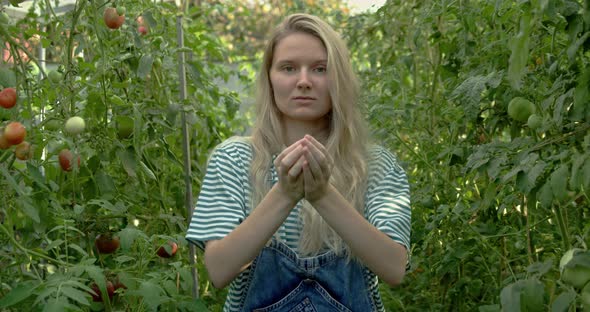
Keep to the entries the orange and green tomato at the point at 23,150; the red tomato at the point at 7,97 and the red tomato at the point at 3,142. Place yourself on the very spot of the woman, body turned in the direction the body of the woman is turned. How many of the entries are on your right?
3

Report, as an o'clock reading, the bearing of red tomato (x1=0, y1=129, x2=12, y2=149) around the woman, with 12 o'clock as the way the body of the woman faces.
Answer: The red tomato is roughly at 3 o'clock from the woman.

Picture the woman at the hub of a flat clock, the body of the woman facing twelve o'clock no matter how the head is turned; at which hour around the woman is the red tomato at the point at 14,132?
The red tomato is roughly at 3 o'clock from the woman.

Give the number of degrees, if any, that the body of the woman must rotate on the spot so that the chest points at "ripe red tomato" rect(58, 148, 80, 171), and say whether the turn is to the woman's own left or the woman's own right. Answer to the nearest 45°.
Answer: approximately 90° to the woman's own right

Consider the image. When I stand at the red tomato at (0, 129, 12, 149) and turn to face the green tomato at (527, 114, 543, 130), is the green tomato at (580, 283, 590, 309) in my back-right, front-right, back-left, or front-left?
front-right

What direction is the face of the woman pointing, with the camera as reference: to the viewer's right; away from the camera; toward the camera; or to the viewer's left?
toward the camera

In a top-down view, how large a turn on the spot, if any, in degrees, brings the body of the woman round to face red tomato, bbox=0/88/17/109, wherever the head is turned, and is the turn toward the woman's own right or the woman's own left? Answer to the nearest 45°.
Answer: approximately 90° to the woman's own right

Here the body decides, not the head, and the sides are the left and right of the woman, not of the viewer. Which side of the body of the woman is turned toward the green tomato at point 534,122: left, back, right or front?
left

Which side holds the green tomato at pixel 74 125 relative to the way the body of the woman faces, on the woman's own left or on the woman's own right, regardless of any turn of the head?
on the woman's own right

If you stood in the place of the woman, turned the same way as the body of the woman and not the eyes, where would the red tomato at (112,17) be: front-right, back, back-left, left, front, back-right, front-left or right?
back-right

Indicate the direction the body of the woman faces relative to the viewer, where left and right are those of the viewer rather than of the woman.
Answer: facing the viewer
